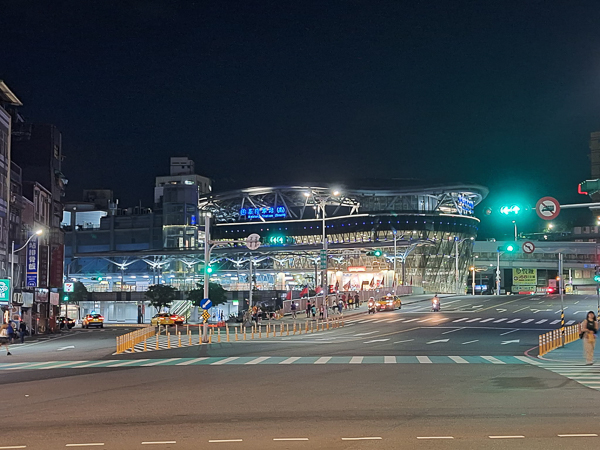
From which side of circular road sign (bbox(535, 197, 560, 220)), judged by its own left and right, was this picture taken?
front

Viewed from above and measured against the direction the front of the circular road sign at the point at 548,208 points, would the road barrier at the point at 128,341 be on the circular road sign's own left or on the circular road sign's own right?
on the circular road sign's own right
